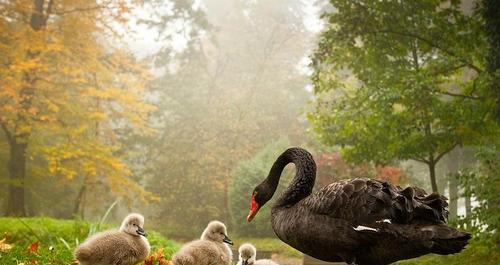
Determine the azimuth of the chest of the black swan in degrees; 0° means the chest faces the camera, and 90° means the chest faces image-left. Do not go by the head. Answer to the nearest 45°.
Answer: approximately 90°

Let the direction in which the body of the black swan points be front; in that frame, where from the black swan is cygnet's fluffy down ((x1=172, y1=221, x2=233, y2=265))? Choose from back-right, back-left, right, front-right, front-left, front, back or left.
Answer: front-right

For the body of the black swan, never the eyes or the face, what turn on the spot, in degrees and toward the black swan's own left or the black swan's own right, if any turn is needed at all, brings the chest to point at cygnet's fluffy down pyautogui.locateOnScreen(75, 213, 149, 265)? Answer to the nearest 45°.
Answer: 0° — it already faces it

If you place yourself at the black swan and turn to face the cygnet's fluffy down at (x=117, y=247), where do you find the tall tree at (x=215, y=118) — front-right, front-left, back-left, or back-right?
front-right

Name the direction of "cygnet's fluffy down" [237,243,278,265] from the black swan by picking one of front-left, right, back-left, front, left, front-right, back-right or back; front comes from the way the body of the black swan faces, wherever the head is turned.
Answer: front-right

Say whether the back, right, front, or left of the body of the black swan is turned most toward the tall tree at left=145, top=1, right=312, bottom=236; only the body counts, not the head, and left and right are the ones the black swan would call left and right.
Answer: right

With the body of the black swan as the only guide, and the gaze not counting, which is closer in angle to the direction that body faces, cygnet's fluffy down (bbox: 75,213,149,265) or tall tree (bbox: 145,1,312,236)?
the cygnet's fluffy down

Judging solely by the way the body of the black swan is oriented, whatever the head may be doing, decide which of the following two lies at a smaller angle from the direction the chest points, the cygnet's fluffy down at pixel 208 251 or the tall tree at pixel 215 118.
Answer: the cygnet's fluffy down
